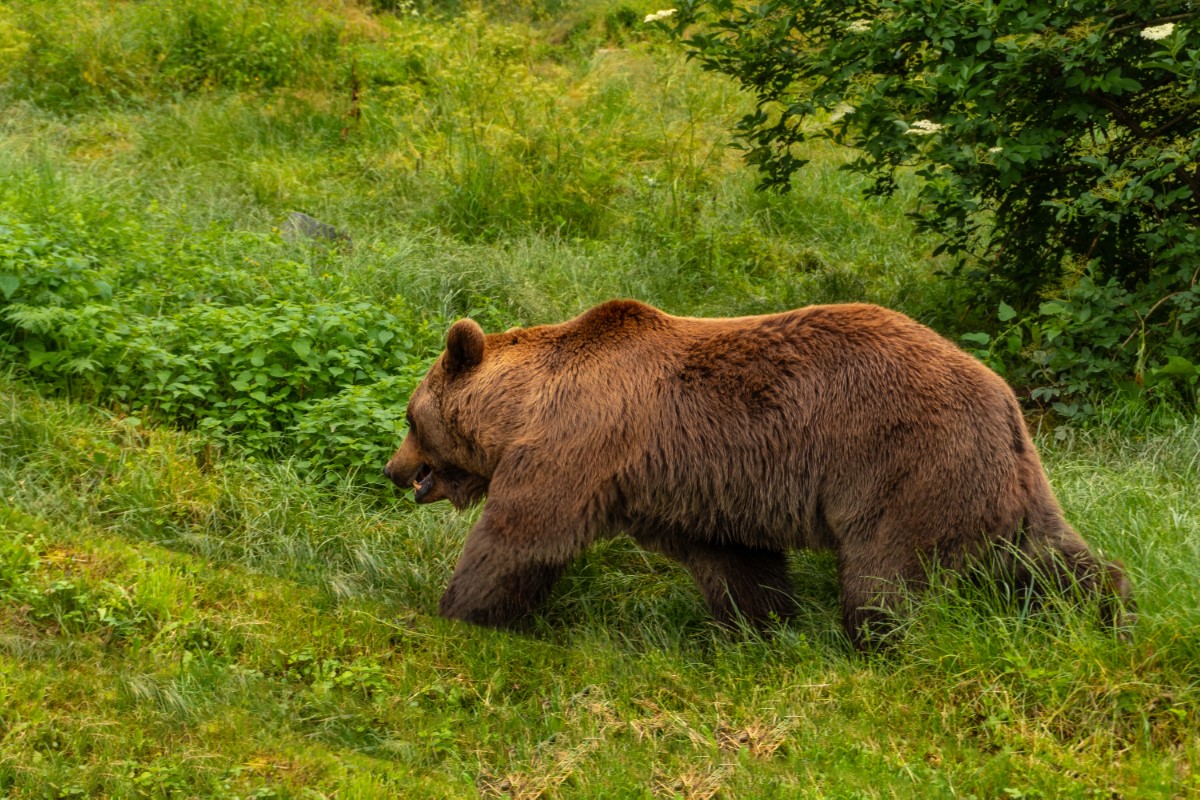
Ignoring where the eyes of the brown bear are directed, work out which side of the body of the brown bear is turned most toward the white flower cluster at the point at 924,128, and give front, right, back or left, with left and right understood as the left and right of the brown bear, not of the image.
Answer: right

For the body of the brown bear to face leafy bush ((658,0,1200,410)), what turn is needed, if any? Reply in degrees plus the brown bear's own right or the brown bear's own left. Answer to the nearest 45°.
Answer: approximately 135° to the brown bear's own right

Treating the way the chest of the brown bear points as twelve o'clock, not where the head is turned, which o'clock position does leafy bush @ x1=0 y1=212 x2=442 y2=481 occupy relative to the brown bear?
The leafy bush is roughly at 1 o'clock from the brown bear.

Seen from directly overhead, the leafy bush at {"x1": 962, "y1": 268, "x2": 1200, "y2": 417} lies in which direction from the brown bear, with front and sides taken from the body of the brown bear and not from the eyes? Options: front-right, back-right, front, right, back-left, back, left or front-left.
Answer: back-right

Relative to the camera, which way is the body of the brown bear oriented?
to the viewer's left
